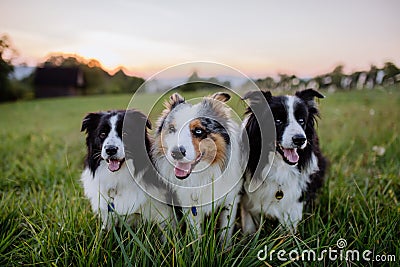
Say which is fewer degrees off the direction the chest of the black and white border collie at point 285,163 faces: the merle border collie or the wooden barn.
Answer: the merle border collie

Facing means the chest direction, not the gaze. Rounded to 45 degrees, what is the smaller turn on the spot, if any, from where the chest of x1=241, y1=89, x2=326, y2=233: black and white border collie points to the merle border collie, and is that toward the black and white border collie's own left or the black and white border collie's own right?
approximately 45° to the black and white border collie's own right

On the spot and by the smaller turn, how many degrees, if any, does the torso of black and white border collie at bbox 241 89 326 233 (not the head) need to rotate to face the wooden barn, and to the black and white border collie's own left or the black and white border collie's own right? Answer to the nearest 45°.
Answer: approximately 135° to the black and white border collie's own right

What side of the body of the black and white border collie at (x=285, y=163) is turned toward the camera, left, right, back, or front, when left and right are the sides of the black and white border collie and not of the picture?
front
